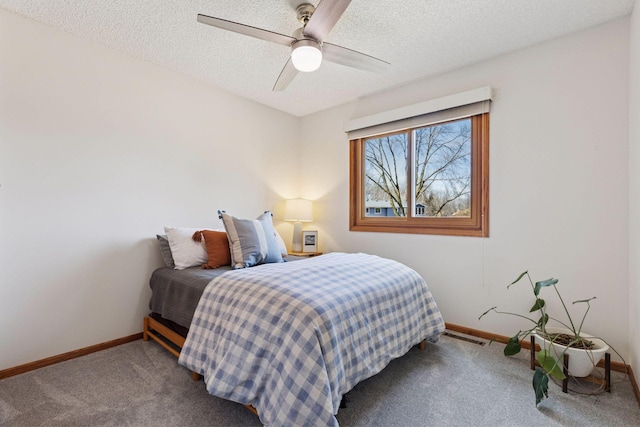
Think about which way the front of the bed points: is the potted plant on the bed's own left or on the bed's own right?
on the bed's own left

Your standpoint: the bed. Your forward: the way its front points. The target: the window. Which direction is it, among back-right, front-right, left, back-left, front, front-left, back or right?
left

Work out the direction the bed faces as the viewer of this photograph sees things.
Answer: facing the viewer and to the right of the viewer

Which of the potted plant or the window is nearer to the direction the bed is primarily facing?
the potted plant
